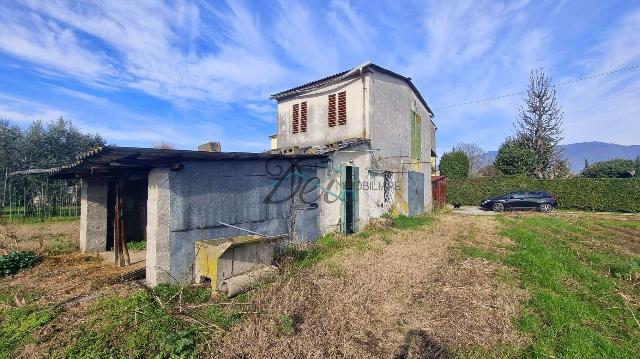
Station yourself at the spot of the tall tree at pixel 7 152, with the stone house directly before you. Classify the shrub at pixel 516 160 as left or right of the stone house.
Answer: left

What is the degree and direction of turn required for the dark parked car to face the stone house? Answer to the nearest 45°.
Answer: approximately 45° to its left

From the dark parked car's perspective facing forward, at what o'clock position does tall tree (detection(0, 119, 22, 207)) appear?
The tall tree is roughly at 11 o'clock from the dark parked car.

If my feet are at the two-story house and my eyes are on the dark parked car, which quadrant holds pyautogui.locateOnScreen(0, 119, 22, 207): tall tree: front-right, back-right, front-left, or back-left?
back-left

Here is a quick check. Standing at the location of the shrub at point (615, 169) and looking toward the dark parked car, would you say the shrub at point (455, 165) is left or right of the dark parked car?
right

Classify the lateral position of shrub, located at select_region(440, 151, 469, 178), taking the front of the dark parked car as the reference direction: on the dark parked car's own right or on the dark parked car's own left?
on the dark parked car's own right

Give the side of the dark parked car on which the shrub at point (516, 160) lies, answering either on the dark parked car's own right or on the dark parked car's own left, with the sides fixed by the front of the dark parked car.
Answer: on the dark parked car's own right

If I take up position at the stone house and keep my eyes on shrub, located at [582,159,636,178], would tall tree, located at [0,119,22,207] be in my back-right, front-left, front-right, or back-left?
back-left

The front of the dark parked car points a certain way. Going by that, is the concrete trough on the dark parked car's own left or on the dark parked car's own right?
on the dark parked car's own left

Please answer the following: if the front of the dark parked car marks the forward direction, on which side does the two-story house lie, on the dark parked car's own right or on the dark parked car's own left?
on the dark parked car's own left

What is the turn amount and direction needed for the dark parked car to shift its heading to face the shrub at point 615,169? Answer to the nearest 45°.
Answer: approximately 135° to its right

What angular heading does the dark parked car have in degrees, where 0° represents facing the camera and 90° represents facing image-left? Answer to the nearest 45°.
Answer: approximately 90°
